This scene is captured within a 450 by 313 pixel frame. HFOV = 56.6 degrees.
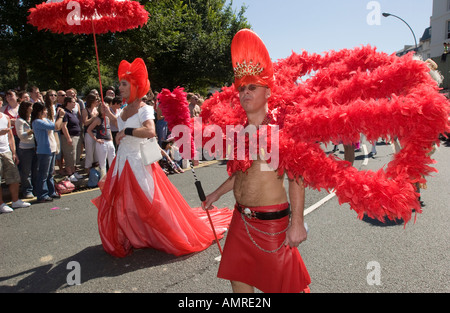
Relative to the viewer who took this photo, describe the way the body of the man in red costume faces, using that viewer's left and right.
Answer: facing the viewer and to the left of the viewer

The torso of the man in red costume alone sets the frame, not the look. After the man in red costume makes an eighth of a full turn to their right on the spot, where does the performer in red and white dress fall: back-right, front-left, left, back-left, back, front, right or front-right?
front-right
